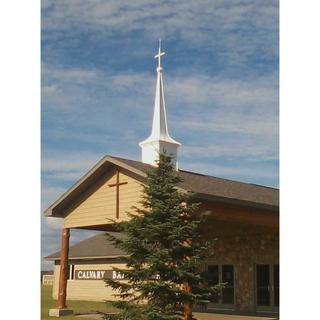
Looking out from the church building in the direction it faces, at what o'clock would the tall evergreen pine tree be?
The tall evergreen pine tree is roughly at 11 o'clock from the church building.

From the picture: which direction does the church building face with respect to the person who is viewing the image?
facing the viewer and to the left of the viewer
